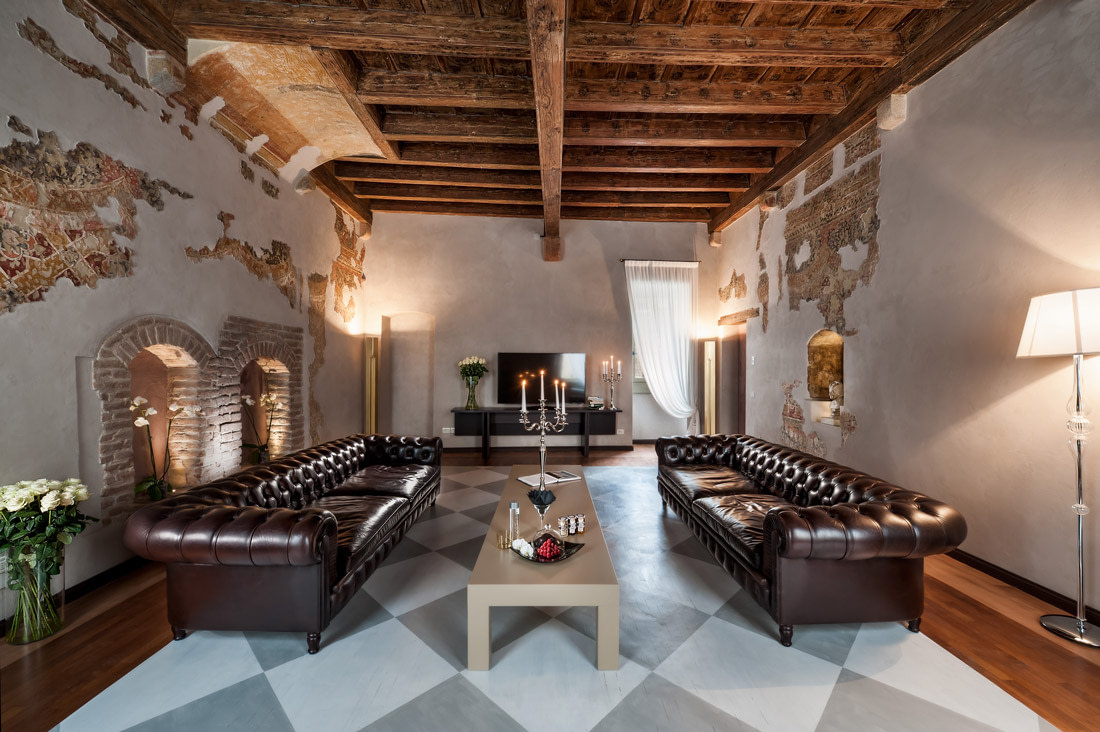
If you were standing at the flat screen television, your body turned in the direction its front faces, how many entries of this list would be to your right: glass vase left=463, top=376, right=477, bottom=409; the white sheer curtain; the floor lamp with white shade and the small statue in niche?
1

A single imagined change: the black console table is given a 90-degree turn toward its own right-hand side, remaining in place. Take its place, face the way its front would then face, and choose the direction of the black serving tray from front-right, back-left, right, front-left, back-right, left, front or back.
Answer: left

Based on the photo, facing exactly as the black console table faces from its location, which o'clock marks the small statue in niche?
The small statue in niche is roughly at 10 o'clock from the black console table.

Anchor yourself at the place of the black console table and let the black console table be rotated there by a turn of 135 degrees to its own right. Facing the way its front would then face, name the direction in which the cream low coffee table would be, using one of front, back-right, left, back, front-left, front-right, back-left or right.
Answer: back-left

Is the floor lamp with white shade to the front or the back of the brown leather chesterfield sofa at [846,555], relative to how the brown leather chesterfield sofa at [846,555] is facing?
to the back

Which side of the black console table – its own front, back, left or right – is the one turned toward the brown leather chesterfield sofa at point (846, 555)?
front

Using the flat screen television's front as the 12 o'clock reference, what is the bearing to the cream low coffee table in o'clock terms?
The cream low coffee table is roughly at 12 o'clock from the flat screen television.

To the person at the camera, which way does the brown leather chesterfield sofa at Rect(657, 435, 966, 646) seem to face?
facing the viewer and to the left of the viewer

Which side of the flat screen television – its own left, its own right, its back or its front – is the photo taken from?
front

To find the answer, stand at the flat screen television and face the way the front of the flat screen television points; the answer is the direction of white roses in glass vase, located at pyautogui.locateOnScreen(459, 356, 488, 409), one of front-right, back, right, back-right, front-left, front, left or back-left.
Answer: right

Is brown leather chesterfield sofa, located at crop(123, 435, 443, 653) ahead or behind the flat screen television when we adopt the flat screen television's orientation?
ahead

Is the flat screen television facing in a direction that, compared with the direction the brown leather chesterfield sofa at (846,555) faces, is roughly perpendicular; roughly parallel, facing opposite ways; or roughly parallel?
roughly perpendicular

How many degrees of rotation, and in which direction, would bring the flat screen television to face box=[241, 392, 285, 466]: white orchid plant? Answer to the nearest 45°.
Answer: approximately 45° to its right

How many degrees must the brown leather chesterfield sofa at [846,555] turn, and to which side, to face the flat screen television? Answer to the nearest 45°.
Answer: approximately 90° to its right

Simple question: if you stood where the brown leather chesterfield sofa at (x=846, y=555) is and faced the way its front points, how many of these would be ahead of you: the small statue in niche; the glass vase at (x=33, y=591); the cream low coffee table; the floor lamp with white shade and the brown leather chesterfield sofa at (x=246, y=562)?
3

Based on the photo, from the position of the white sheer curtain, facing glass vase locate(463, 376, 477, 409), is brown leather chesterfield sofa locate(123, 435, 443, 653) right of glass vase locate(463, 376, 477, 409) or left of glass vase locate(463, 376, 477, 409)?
left

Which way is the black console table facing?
toward the camera

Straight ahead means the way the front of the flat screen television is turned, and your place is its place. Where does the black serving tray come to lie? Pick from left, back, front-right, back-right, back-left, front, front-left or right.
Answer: front

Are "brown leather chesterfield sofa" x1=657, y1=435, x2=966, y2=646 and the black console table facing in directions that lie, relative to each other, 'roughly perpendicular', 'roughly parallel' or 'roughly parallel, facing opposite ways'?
roughly perpendicular
